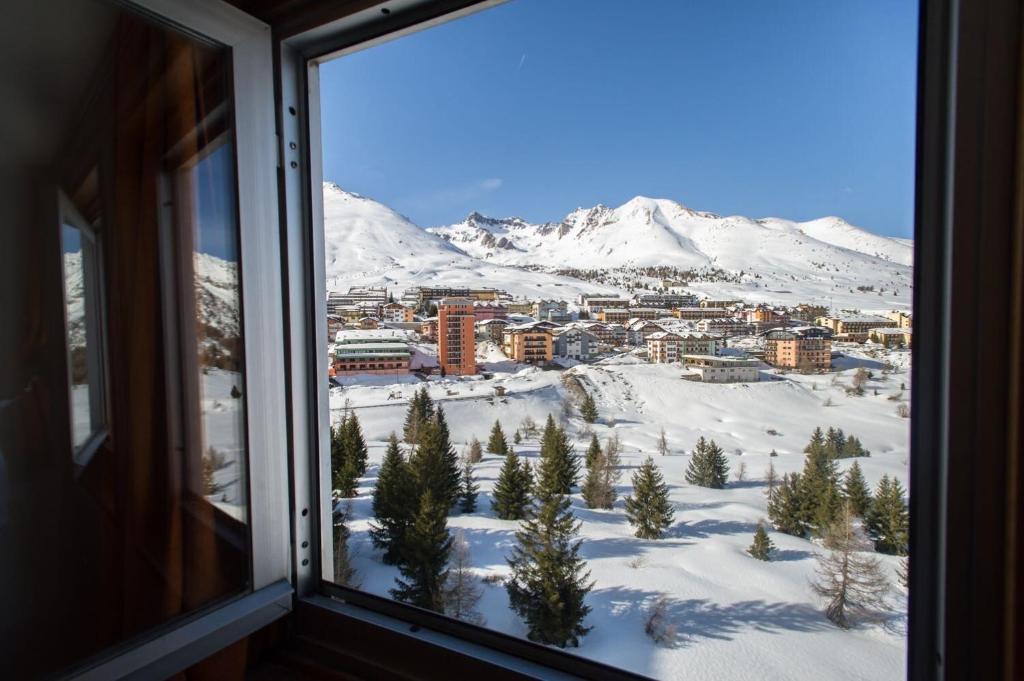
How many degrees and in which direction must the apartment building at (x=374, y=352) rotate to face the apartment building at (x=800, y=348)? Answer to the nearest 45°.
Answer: approximately 45° to its left

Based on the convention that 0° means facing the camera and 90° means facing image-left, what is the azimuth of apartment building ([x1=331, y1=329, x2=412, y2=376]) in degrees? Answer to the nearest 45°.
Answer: approximately 0°

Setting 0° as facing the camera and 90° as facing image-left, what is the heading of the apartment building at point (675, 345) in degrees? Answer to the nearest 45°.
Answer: approximately 0°
